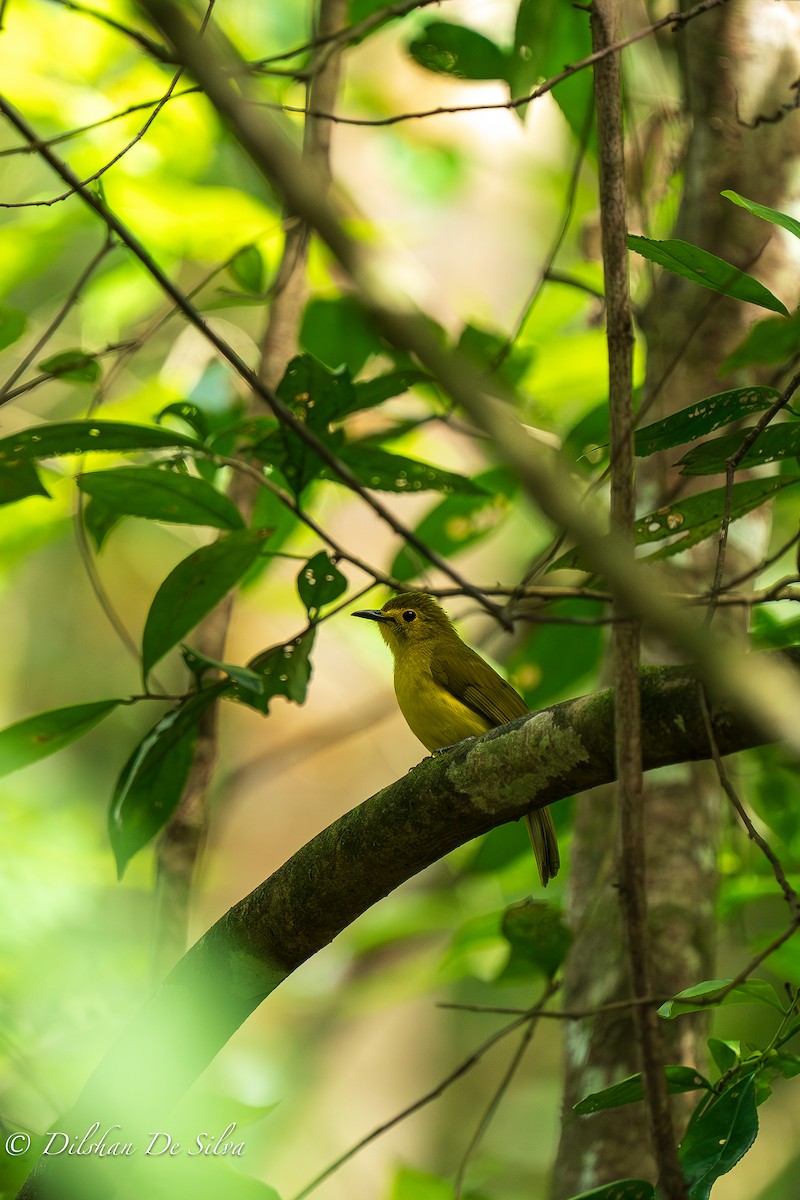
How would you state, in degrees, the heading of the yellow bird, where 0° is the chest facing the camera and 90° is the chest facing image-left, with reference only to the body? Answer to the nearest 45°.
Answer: approximately 90°

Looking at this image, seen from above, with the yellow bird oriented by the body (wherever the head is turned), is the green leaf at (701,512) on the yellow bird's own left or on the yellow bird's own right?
on the yellow bird's own left
